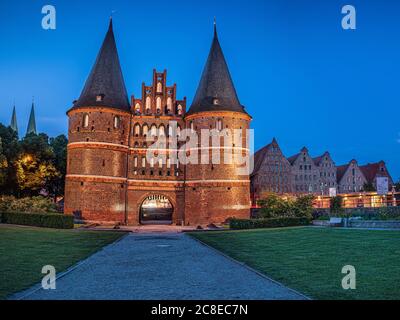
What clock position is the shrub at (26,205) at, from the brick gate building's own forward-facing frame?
The shrub is roughly at 2 o'clock from the brick gate building.

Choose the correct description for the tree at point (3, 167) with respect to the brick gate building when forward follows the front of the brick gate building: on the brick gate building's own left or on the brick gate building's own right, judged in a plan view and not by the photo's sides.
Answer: on the brick gate building's own right

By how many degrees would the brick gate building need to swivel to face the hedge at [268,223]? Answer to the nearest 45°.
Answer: approximately 45° to its left

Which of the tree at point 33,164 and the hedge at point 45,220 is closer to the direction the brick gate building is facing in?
the hedge

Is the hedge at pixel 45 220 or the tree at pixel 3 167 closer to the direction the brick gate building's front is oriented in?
the hedge

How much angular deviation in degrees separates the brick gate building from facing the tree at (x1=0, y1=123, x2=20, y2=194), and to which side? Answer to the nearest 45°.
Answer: approximately 90° to its right

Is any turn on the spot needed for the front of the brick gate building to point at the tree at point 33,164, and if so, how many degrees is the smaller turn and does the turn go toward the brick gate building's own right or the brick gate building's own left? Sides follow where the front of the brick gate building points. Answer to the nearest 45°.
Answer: approximately 135° to the brick gate building's own right

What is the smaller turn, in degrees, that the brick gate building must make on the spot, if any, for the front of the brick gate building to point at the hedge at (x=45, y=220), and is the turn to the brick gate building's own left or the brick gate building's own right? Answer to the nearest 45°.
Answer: approximately 45° to the brick gate building's own right

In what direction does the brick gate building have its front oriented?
toward the camera

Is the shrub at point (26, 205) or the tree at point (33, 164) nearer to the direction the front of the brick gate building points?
the shrub
